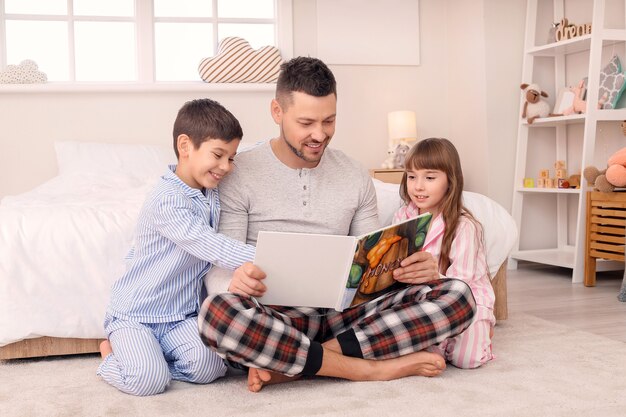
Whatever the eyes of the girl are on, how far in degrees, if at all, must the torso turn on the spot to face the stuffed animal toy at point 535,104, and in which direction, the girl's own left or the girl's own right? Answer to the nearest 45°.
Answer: approximately 135° to the girl's own right

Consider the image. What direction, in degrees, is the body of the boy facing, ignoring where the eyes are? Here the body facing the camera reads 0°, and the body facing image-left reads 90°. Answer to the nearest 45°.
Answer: approximately 315°

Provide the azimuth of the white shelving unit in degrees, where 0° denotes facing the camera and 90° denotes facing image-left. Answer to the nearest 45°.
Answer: approximately 45°

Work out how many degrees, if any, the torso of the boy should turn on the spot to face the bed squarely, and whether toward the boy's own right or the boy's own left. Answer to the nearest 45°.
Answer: approximately 180°

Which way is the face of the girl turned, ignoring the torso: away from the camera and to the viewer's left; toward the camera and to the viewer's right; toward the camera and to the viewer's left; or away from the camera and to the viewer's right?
toward the camera and to the viewer's left

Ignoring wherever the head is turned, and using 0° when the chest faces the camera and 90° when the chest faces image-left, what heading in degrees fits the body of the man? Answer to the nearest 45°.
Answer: approximately 0°

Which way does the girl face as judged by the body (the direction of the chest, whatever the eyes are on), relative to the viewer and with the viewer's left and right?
facing the viewer and to the left of the viewer
